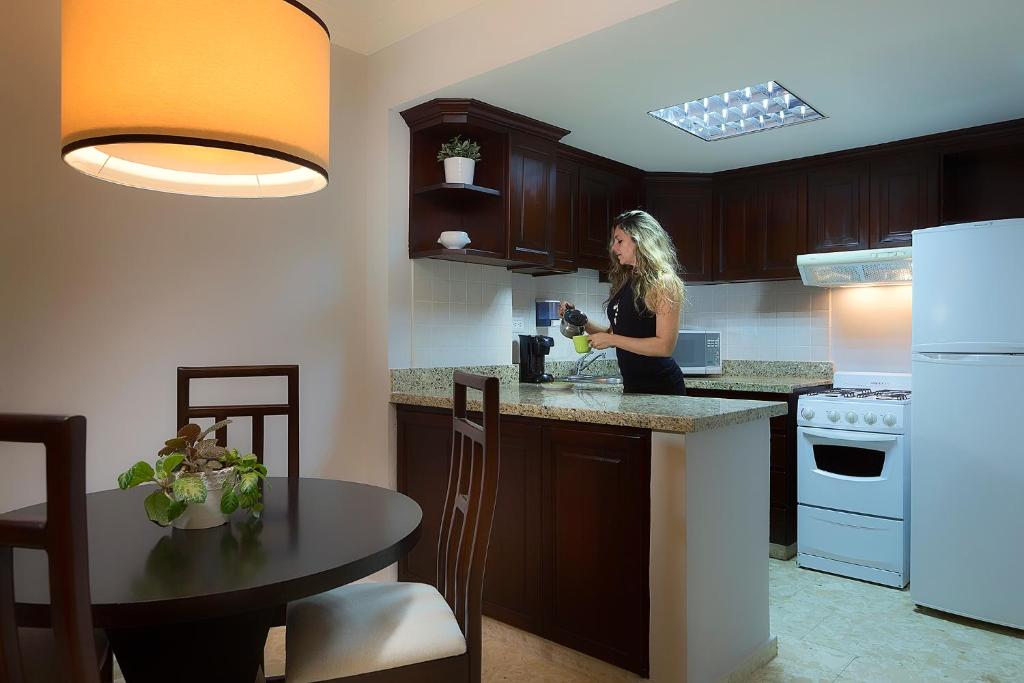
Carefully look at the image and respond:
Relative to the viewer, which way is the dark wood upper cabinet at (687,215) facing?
toward the camera

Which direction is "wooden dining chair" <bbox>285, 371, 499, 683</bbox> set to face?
to the viewer's left

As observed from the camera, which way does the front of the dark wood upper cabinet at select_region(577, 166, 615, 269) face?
facing the viewer and to the right of the viewer

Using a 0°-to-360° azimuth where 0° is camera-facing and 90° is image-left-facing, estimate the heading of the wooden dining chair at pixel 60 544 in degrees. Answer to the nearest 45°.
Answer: approximately 225°

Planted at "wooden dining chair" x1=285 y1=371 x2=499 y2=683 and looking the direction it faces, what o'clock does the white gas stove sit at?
The white gas stove is roughly at 5 o'clock from the wooden dining chair.

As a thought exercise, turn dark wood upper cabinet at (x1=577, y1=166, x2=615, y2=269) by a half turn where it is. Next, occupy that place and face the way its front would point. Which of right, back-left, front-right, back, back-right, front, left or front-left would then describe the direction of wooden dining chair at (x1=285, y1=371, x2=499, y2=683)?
back-left

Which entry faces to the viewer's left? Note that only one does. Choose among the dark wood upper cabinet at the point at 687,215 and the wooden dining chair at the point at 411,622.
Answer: the wooden dining chair

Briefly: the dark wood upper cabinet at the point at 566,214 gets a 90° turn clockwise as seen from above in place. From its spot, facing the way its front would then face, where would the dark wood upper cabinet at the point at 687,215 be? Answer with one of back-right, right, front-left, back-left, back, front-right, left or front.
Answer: back

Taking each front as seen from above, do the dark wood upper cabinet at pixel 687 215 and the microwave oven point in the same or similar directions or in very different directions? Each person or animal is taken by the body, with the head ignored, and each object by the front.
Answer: same or similar directions

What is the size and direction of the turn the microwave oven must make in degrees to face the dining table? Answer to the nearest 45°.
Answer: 0° — it already faces it

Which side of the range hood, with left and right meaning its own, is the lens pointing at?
front

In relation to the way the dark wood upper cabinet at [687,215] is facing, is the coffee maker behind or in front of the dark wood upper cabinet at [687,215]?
in front

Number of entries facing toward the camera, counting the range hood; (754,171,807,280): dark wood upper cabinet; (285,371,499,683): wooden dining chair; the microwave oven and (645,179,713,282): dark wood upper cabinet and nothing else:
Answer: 4

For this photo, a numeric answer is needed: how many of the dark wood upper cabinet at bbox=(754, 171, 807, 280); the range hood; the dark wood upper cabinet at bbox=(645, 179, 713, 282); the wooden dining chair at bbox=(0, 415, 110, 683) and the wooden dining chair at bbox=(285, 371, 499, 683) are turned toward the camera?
3

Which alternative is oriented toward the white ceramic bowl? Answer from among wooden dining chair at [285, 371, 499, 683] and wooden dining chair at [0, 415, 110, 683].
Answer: wooden dining chair at [0, 415, 110, 683]

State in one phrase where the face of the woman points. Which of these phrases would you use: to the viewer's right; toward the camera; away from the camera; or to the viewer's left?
to the viewer's left

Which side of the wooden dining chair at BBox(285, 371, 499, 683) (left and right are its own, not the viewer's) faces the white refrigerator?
back

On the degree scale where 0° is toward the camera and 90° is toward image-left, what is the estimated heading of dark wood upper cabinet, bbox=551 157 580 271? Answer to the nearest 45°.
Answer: approximately 315°
